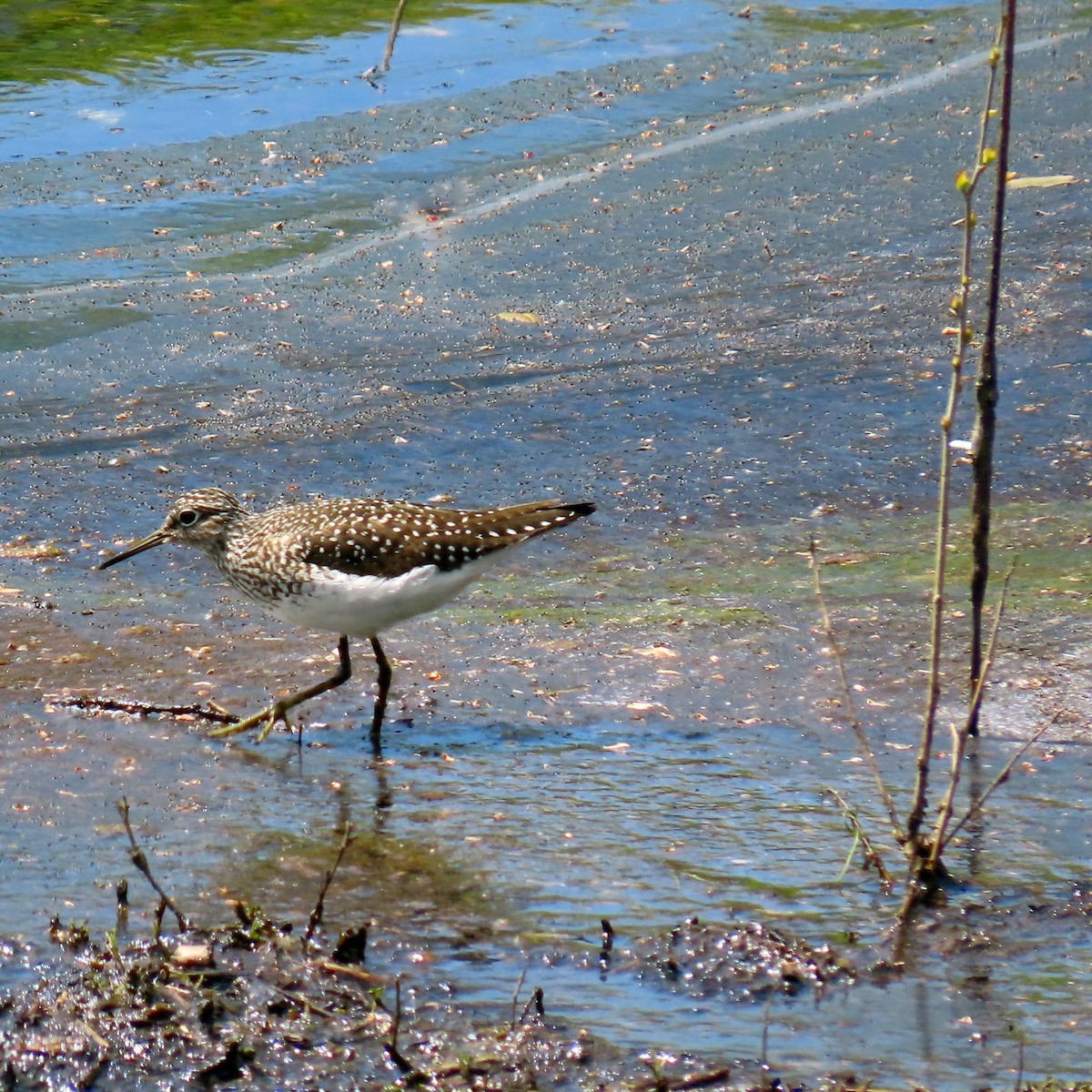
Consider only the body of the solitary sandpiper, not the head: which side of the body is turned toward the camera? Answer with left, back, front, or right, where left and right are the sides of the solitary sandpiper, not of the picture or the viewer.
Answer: left

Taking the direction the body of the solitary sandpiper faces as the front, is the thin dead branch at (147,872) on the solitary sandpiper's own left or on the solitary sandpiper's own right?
on the solitary sandpiper's own left

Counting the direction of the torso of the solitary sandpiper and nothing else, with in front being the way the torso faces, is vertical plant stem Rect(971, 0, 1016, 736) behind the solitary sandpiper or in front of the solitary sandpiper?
behind

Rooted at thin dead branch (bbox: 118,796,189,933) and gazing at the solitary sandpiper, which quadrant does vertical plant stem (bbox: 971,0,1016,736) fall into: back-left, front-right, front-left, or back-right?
front-right

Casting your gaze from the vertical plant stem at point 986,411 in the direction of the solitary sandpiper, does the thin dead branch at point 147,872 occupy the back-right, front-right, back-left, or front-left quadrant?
front-left

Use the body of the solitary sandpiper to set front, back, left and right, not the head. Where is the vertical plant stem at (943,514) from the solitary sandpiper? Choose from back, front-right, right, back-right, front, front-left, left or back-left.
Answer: back-left

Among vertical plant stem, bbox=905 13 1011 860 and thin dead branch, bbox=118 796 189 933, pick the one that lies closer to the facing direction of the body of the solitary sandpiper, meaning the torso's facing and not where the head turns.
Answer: the thin dead branch

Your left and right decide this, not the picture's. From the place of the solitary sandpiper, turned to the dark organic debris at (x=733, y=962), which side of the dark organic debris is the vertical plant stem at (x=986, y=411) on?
left

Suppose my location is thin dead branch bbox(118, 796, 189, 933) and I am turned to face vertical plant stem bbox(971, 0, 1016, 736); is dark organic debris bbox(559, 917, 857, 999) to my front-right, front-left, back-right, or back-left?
front-right

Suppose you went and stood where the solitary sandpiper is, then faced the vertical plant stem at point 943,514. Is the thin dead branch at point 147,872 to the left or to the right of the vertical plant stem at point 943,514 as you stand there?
right
